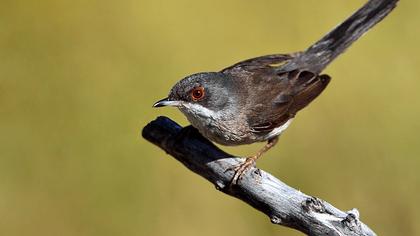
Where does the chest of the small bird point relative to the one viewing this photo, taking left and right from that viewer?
facing to the left of the viewer
